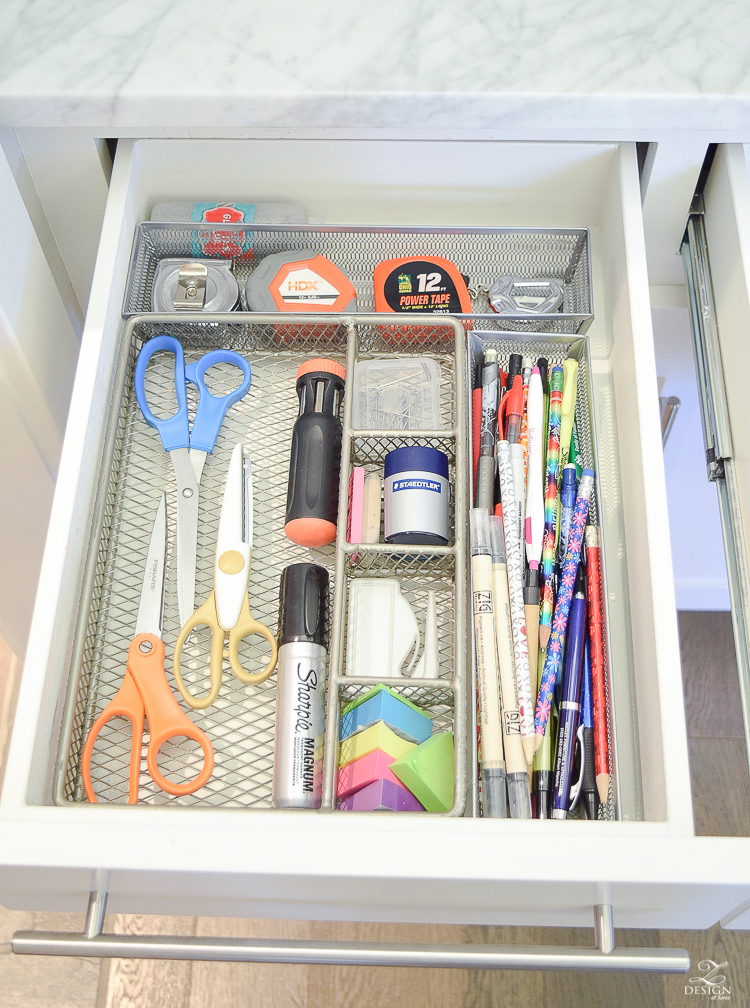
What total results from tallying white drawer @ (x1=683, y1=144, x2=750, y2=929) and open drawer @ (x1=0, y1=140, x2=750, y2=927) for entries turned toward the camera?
2

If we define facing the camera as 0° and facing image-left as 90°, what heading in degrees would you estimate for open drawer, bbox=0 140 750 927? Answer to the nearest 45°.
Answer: approximately 0°

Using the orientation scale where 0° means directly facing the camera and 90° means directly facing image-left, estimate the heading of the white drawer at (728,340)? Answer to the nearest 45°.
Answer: approximately 0°
